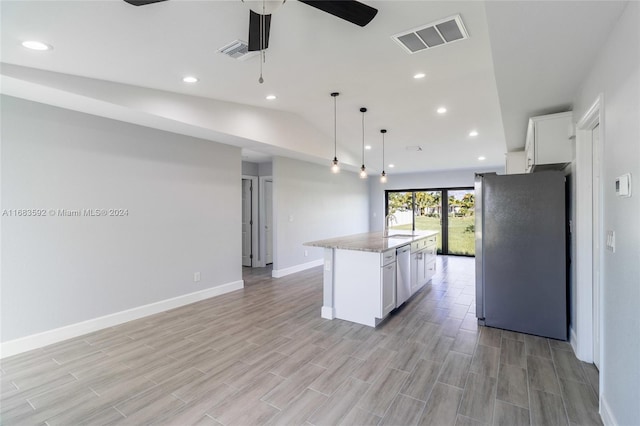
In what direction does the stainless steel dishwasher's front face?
to the viewer's right

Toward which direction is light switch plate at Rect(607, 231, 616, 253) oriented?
to the viewer's left

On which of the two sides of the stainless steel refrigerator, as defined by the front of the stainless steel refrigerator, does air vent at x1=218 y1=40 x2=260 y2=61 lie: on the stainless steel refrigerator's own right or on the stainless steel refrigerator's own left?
on the stainless steel refrigerator's own left

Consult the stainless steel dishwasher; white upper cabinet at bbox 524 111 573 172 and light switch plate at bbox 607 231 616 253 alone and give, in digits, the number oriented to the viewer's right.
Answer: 1

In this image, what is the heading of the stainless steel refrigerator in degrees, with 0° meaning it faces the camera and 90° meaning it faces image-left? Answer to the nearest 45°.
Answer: approximately 90°

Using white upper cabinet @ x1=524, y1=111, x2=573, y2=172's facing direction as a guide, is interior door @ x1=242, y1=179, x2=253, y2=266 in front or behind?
in front

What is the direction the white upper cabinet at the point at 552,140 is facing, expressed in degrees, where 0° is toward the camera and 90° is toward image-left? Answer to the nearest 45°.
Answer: approximately 90°

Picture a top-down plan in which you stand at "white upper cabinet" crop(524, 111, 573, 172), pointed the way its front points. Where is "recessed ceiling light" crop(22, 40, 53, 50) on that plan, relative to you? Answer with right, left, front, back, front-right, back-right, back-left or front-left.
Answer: front-left

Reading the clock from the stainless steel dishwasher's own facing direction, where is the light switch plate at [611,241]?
The light switch plate is roughly at 2 o'clock from the stainless steel dishwasher.

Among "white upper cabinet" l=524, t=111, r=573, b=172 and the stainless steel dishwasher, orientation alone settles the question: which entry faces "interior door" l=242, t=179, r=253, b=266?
the white upper cabinet

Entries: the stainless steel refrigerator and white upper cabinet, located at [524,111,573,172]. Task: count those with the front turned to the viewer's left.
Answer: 2

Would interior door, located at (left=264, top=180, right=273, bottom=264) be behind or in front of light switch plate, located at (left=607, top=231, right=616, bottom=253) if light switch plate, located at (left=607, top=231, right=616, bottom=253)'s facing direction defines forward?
in front

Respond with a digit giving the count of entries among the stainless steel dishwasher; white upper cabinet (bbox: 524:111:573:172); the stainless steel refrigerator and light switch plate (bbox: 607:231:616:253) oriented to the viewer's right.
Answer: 1

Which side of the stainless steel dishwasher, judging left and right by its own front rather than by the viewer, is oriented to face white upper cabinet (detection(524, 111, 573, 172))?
front
